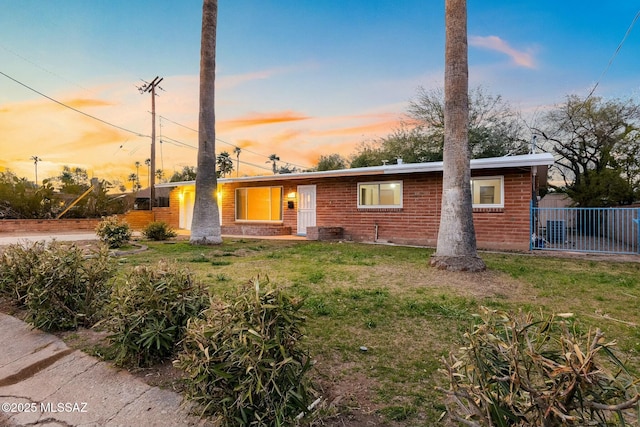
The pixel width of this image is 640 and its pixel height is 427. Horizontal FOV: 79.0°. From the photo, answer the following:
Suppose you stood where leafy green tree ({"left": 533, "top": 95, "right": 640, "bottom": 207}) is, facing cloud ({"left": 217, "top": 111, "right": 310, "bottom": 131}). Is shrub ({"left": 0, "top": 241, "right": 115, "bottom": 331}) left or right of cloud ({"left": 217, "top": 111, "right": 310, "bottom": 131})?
left

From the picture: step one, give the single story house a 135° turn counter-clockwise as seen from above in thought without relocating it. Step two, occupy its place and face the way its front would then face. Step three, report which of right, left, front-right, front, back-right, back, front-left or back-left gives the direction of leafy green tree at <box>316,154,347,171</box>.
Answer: left

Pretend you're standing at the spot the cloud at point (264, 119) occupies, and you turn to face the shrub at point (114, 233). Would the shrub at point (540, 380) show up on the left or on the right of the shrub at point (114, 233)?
left

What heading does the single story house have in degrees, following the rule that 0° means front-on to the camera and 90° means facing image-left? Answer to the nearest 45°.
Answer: approximately 45°

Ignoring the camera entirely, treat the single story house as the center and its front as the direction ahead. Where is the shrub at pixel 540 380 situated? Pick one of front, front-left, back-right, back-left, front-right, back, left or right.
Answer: front-left

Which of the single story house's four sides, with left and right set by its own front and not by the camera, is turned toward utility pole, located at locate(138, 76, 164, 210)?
right
